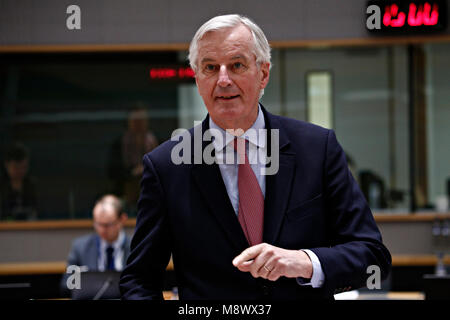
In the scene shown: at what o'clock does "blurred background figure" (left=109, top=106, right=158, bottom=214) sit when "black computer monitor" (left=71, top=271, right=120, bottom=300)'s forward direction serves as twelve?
The blurred background figure is roughly at 12 o'clock from the black computer monitor.

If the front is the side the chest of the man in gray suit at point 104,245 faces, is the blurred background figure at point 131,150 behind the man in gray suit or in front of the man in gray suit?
behind

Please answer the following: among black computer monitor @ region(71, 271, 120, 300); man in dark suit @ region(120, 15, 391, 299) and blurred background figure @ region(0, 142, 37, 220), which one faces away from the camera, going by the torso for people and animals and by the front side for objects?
the black computer monitor

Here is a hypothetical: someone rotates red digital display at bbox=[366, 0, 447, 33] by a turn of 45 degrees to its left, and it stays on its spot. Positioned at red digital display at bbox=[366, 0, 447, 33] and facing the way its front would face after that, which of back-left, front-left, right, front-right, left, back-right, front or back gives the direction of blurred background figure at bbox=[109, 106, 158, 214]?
back-right

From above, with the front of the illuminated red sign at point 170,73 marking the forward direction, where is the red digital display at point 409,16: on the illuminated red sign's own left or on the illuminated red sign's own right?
on the illuminated red sign's own left

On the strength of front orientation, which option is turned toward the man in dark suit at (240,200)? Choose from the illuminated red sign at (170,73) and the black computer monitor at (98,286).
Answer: the illuminated red sign

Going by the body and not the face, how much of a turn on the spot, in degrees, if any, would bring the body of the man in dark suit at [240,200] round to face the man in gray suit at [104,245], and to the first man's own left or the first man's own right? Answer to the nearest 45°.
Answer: approximately 180°

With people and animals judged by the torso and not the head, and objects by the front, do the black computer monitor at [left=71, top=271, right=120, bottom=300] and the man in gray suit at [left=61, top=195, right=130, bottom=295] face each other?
yes
